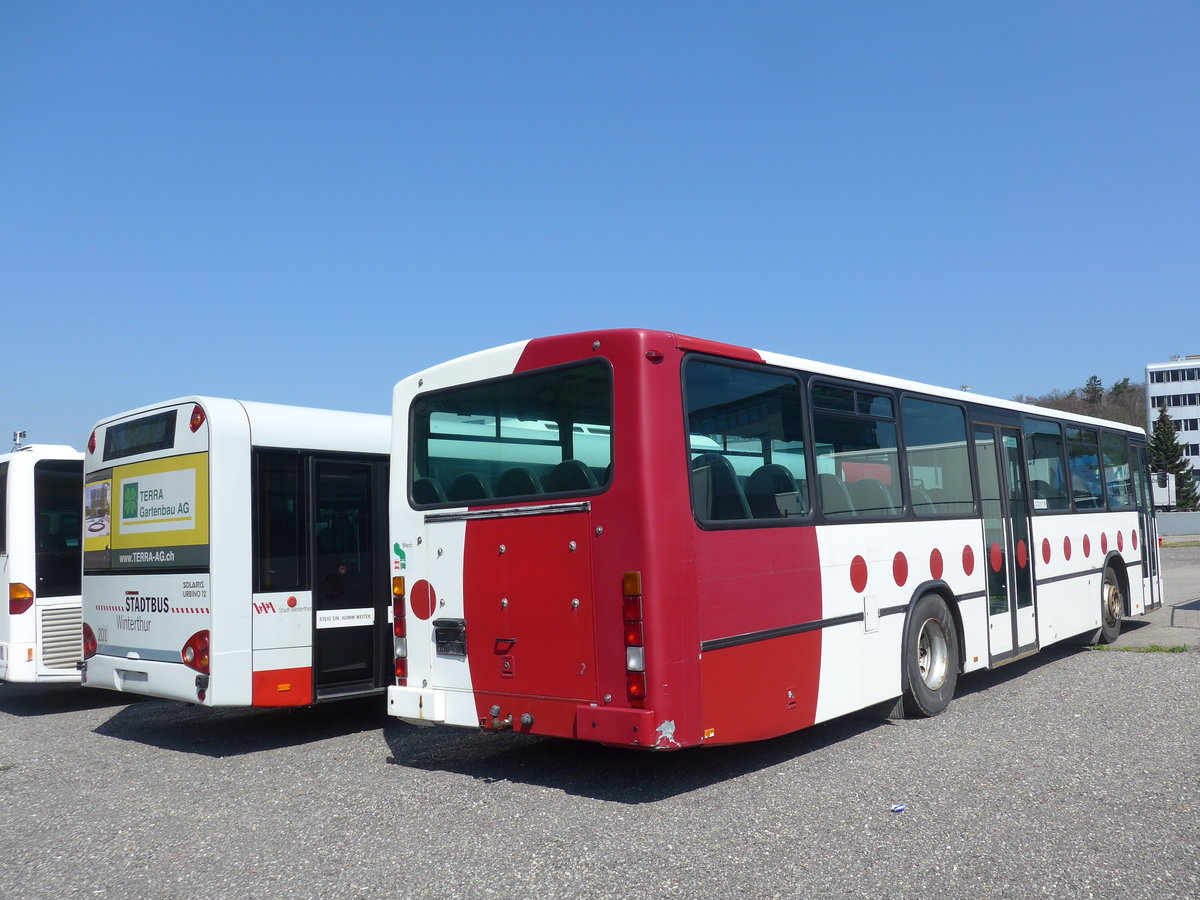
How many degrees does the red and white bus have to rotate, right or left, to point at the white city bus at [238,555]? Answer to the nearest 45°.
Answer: approximately 135° to its left

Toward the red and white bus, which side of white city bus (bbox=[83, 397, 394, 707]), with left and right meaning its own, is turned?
right

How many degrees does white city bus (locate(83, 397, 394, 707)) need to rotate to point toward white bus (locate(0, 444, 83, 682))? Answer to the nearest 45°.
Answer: approximately 90° to its left

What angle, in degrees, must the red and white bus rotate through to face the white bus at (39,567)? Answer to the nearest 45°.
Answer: approximately 135° to its left

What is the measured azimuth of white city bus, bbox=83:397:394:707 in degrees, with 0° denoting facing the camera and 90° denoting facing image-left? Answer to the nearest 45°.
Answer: approximately 225°

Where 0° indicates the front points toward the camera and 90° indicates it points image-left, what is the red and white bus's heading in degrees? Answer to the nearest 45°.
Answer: approximately 225°
